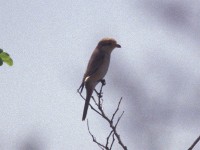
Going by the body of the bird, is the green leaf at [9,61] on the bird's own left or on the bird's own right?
on the bird's own right

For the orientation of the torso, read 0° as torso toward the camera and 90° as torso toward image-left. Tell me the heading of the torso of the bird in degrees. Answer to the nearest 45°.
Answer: approximately 270°
